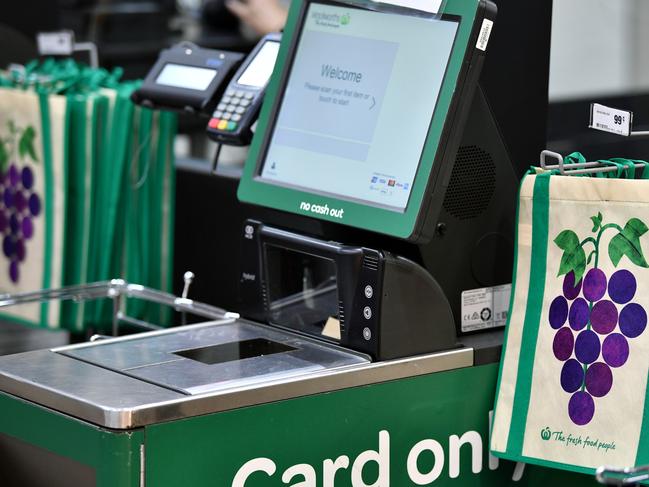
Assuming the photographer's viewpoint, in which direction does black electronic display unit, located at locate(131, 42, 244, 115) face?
facing the viewer and to the left of the viewer

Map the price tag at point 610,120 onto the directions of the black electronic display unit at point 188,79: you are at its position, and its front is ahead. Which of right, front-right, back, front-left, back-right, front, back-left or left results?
left

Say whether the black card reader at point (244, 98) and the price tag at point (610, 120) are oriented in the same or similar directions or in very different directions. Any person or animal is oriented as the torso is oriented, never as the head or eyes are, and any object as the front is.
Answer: same or similar directions

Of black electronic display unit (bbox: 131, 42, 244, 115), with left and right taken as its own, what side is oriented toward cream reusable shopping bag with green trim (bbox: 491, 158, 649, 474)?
left

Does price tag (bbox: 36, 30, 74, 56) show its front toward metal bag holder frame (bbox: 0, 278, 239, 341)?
yes

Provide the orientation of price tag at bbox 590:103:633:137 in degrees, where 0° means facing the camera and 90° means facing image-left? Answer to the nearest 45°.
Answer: approximately 0°

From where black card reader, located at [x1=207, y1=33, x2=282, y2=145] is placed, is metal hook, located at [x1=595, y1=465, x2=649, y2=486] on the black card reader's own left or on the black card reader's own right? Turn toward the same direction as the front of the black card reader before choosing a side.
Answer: on the black card reader's own left

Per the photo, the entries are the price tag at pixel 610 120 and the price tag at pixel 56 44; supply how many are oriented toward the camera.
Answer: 2

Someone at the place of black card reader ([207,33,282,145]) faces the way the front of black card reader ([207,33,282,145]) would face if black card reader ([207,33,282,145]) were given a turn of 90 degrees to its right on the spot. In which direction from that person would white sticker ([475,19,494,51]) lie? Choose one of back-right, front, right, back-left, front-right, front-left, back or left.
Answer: back

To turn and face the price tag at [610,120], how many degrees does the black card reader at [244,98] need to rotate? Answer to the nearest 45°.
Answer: approximately 90° to its left

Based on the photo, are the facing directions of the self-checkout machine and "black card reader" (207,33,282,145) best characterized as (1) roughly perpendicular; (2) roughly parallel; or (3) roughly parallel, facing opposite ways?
roughly parallel

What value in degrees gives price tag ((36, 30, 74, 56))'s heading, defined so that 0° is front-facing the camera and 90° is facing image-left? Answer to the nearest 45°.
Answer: approximately 0°

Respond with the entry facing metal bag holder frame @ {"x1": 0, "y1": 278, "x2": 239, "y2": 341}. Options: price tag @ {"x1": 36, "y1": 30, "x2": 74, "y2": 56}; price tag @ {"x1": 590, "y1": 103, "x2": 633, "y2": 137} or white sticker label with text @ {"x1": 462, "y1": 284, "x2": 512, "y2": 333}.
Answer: price tag @ {"x1": 36, "y1": 30, "x2": 74, "y2": 56}
